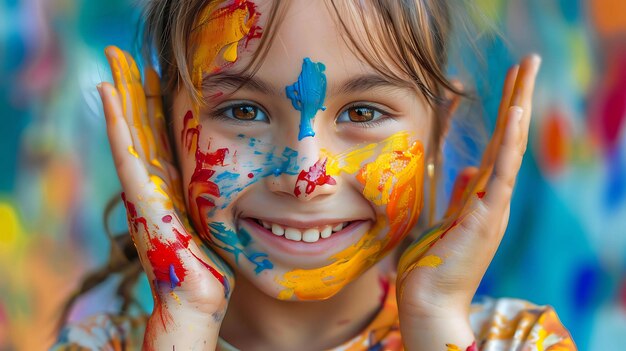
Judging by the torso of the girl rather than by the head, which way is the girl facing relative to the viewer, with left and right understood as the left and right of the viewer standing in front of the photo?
facing the viewer

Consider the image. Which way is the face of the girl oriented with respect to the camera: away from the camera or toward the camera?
toward the camera
